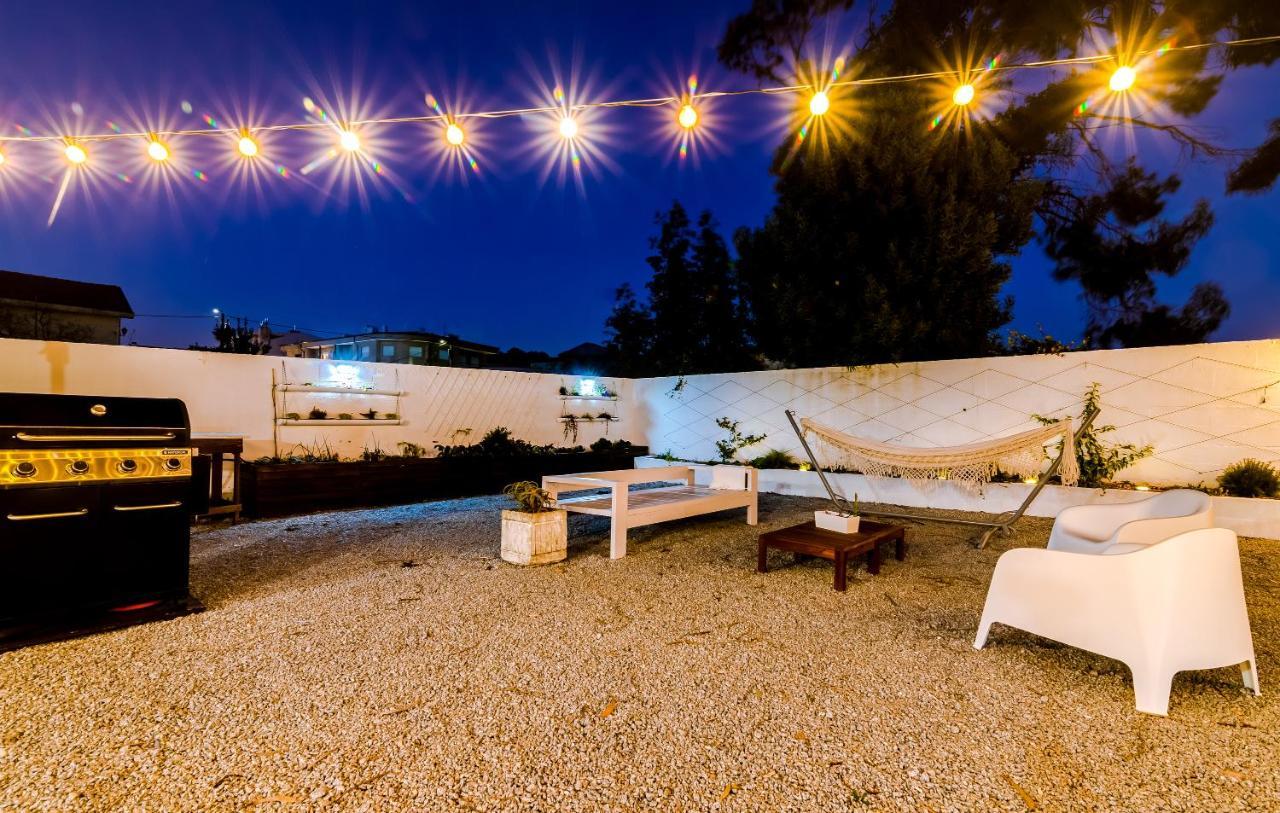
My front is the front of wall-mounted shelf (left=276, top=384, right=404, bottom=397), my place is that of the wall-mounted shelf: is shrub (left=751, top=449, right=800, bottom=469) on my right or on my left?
on my left

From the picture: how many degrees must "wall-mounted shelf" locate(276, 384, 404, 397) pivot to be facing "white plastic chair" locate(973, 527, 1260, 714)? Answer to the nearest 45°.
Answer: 0° — it already faces it

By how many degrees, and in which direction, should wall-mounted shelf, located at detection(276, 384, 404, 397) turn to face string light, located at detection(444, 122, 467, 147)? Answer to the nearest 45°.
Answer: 0° — it already faces it

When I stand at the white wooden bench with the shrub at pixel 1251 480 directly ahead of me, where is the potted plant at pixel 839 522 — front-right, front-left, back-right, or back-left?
front-right

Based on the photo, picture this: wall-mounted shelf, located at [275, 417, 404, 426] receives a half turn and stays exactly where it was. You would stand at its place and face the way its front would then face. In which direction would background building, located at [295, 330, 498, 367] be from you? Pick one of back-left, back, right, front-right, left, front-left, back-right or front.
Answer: front

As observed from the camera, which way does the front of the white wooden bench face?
facing the viewer and to the right of the viewer

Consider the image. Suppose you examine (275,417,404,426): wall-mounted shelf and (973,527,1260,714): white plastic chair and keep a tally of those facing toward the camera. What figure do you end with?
1

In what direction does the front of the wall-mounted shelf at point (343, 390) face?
toward the camera

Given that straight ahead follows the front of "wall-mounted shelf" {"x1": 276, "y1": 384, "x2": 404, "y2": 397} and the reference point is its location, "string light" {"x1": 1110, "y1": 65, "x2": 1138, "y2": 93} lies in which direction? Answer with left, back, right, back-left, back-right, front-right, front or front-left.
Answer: front-left

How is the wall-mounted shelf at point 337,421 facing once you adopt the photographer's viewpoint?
facing the viewer

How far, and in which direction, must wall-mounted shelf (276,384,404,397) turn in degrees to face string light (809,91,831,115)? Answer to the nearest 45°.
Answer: approximately 45° to its left
